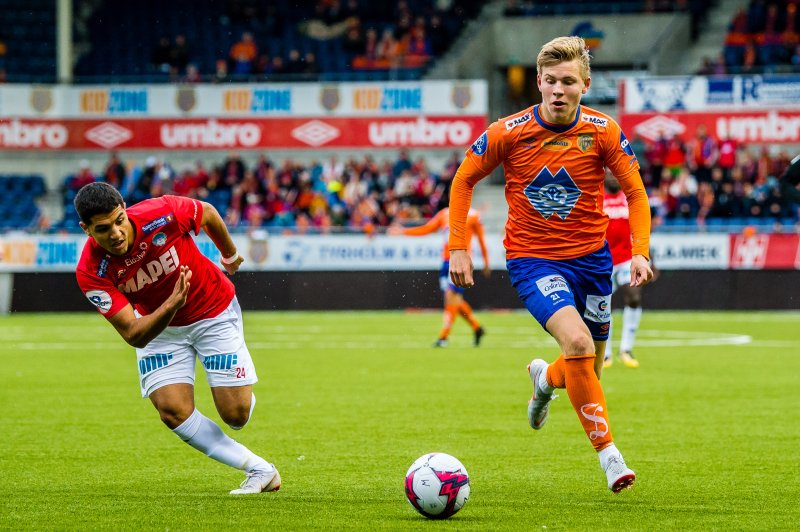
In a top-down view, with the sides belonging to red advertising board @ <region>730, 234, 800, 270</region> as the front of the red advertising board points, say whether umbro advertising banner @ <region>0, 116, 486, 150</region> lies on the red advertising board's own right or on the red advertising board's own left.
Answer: on the red advertising board's own right

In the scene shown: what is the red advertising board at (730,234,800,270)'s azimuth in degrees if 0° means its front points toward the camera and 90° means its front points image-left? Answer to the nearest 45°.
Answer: approximately 0°

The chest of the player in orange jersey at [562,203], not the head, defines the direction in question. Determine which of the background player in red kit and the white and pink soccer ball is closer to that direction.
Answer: the white and pink soccer ball

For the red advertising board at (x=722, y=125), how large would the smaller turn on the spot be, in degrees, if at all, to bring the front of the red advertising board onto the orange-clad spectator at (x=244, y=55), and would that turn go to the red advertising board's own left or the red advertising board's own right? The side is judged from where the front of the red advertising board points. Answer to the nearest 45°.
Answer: approximately 90° to the red advertising board's own right

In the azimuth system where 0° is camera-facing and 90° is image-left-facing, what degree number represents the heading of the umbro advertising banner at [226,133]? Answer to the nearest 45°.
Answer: approximately 0°

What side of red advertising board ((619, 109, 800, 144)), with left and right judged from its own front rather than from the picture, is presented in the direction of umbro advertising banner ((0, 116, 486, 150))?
right

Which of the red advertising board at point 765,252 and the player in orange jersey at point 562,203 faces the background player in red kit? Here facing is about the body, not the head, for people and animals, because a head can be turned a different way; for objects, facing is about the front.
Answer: the red advertising board

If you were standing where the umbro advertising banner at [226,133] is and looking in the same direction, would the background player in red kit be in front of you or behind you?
in front

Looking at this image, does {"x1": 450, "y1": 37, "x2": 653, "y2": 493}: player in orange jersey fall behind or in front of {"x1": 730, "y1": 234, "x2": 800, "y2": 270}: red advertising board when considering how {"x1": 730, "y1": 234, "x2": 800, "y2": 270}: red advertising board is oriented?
in front
